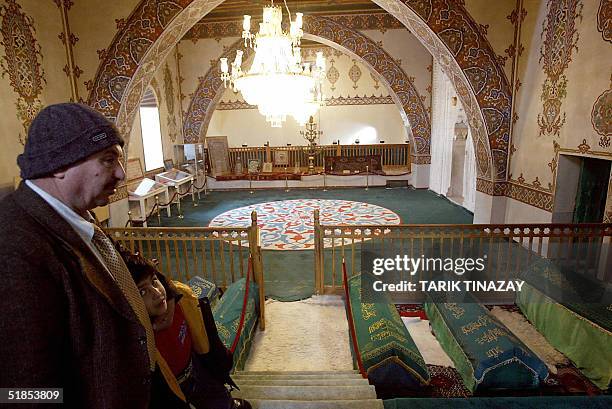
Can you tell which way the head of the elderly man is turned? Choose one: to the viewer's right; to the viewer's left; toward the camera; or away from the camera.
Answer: to the viewer's right

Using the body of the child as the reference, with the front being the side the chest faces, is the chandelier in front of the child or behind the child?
behind

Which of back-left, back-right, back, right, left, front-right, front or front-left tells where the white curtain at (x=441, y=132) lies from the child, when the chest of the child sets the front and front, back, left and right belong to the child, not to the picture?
back-left

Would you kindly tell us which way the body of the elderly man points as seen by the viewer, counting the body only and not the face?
to the viewer's right

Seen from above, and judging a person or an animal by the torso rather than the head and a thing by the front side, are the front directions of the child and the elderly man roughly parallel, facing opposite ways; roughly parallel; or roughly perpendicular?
roughly perpendicular
